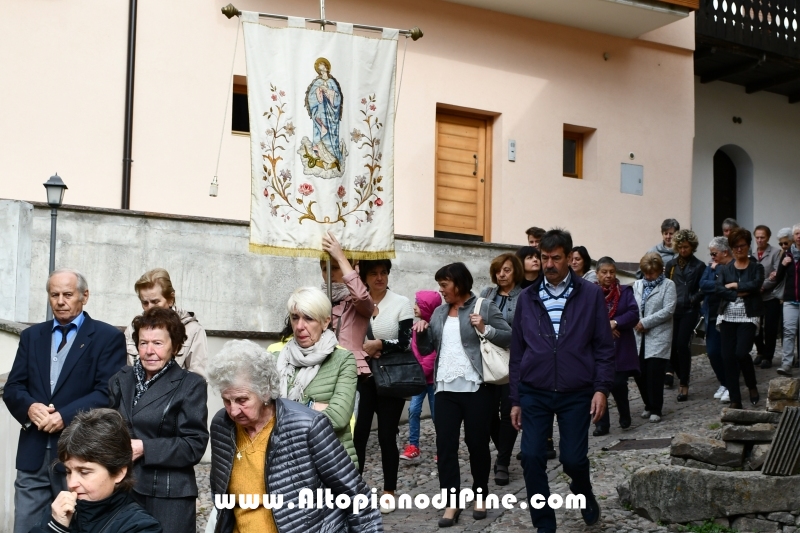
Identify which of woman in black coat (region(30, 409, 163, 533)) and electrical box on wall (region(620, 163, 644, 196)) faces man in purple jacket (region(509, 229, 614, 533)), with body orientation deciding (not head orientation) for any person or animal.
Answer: the electrical box on wall

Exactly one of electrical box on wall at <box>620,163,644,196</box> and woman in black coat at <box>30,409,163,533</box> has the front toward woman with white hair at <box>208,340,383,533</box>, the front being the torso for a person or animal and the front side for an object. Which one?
the electrical box on wall

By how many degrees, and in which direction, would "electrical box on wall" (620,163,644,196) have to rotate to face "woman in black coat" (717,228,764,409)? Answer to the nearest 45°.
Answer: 0° — it already faces them

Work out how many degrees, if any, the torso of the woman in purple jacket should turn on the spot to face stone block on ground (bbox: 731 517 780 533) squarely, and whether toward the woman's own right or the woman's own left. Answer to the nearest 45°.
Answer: approximately 45° to the woman's own left

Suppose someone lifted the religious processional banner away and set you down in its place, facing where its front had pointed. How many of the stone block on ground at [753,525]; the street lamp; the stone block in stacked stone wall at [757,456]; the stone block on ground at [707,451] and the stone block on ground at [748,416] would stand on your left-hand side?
4

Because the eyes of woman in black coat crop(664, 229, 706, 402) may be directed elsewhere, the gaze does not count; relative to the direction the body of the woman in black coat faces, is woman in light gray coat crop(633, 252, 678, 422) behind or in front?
in front

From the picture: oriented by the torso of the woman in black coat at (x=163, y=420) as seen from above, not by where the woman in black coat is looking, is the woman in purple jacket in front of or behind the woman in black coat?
behind

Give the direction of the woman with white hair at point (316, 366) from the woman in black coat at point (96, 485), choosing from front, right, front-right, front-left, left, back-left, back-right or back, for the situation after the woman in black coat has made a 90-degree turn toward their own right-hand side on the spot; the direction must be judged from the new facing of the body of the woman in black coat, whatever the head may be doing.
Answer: right

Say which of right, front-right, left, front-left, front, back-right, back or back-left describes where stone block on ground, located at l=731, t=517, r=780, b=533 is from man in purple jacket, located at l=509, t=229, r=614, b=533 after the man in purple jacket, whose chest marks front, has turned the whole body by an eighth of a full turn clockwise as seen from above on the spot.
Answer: back-left

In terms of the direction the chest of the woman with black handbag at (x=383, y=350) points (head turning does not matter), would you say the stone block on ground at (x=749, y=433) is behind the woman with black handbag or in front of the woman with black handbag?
behind
